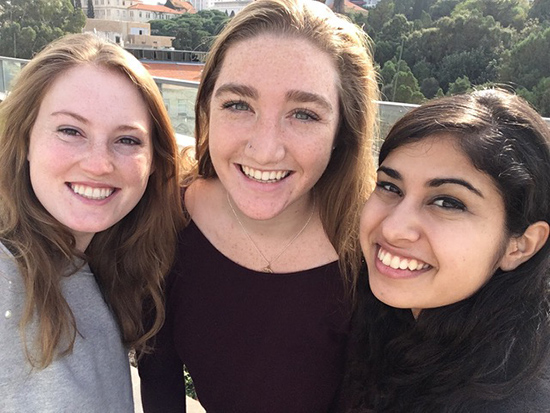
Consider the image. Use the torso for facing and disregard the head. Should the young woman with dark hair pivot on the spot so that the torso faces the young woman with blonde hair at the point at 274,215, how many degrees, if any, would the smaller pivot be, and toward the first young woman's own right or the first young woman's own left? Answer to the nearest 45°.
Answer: approximately 45° to the first young woman's own right

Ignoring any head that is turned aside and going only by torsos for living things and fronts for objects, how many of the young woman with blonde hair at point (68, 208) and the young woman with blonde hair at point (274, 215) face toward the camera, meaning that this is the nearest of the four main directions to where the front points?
2

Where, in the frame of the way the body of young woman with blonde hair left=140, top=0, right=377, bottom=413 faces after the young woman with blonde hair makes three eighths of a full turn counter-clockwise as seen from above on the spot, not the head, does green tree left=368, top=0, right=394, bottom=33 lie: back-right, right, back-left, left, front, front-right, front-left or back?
front-left

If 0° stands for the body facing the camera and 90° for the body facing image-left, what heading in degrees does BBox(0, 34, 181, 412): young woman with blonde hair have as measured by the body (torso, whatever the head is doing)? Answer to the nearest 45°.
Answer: approximately 0°

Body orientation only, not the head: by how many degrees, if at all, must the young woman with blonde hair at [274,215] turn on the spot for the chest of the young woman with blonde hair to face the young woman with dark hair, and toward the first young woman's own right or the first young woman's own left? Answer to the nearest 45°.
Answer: approximately 45° to the first young woman's own left

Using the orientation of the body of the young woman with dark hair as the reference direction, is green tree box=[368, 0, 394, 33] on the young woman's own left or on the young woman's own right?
on the young woman's own right

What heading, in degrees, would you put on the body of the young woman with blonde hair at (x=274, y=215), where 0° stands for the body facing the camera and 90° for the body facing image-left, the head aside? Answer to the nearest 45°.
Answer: approximately 0°

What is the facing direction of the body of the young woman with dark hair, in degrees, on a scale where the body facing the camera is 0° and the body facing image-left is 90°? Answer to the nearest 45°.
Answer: approximately 45°

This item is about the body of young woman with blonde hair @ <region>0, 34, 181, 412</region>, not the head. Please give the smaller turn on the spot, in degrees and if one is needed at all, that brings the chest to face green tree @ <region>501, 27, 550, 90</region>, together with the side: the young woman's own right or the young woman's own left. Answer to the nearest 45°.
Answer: approximately 135° to the young woman's own left

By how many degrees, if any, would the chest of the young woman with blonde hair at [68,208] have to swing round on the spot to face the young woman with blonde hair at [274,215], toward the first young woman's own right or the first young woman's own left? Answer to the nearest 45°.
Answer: approximately 90° to the first young woman's own left
